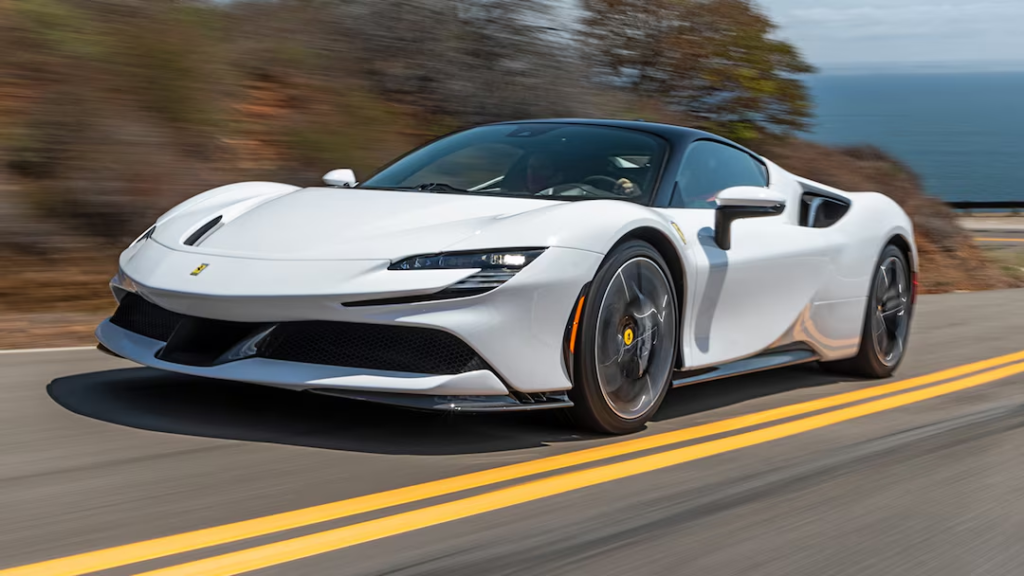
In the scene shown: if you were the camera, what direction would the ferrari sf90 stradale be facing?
facing the viewer and to the left of the viewer

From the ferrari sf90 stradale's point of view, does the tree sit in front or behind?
behind
